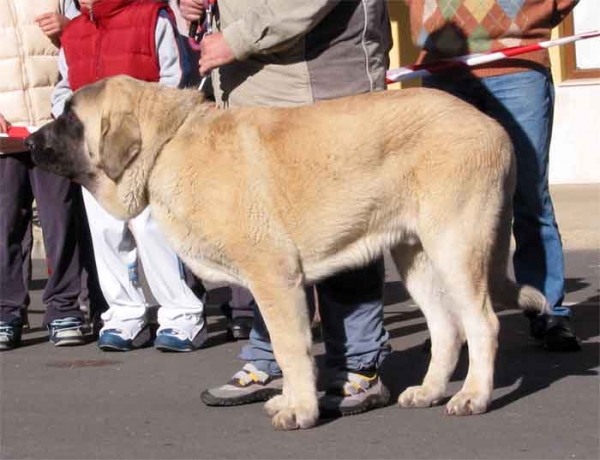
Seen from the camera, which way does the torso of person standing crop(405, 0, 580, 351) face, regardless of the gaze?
toward the camera

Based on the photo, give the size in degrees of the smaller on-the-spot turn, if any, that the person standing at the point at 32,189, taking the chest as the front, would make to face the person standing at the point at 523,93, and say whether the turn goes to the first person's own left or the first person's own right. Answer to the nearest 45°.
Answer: approximately 45° to the first person's own left

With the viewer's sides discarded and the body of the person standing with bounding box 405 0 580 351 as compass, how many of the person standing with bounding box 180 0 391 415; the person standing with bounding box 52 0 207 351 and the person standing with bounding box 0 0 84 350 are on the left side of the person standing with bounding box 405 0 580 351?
0

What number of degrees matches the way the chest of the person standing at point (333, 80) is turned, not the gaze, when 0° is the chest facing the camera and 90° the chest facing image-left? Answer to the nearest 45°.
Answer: approximately 45°

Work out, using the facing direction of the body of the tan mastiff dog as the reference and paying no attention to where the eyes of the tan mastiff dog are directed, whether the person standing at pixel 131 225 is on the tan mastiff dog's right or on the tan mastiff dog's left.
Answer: on the tan mastiff dog's right

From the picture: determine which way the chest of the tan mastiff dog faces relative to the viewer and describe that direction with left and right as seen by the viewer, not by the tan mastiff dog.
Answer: facing to the left of the viewer

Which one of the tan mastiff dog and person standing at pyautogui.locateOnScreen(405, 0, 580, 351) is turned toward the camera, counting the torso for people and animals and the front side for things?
the person standing

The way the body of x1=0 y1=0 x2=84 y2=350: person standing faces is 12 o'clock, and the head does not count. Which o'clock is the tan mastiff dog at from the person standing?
The tan mastiff dog is roughly at 11 o'clock from the person standing.

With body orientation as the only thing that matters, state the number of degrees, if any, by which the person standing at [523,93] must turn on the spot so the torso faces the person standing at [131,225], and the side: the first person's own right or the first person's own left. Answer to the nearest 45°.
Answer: approximately 90° to the first person's own right

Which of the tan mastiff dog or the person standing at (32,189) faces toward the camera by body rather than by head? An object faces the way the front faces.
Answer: the person standing

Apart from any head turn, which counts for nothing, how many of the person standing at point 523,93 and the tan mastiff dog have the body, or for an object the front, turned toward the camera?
1

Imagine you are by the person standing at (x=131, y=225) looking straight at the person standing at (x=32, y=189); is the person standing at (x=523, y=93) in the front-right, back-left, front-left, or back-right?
back-right

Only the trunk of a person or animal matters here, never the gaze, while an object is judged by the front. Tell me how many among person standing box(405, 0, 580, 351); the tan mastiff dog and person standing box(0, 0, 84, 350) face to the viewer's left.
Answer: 1

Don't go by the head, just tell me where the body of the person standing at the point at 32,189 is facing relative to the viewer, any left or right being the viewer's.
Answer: facing the viewer
